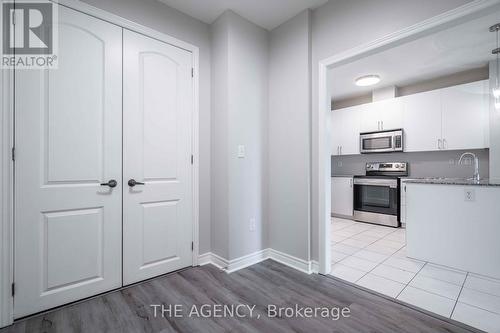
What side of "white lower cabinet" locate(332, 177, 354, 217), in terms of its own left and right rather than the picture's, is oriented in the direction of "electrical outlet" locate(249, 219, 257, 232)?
front

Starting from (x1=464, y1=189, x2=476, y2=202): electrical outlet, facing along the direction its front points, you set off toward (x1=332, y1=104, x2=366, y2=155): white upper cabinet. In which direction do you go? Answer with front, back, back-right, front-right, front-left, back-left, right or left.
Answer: back-right

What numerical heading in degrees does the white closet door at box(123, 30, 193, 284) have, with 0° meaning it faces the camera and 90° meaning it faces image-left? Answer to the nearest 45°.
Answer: approximately 315°

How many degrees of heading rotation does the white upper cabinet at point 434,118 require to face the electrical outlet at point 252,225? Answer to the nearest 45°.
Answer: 0° — it already faces it

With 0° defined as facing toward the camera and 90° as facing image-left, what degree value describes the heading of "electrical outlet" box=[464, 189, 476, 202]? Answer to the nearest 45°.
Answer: approximately 0°

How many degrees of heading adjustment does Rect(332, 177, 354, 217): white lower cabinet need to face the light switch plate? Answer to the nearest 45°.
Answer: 0° — it already faces it

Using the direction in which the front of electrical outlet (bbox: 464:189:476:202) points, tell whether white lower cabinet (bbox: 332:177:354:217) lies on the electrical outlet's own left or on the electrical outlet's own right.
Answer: on the electrical outlet's own right

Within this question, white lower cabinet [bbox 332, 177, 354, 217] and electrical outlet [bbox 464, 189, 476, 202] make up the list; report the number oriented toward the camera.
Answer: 2

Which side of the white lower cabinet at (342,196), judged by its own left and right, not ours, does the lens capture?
front

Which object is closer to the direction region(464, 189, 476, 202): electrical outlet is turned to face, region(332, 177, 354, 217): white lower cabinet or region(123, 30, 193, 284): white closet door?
the white closet door

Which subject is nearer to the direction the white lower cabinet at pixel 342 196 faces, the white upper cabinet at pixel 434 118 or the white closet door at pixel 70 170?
the white closet door

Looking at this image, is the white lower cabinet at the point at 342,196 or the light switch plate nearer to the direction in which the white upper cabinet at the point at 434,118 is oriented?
the light switch plate

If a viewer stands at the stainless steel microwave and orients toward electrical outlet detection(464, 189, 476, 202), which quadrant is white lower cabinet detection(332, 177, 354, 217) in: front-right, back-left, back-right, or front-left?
back-right

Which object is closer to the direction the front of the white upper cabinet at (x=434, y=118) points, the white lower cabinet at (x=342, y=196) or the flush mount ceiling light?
the flush mount ceiling light
